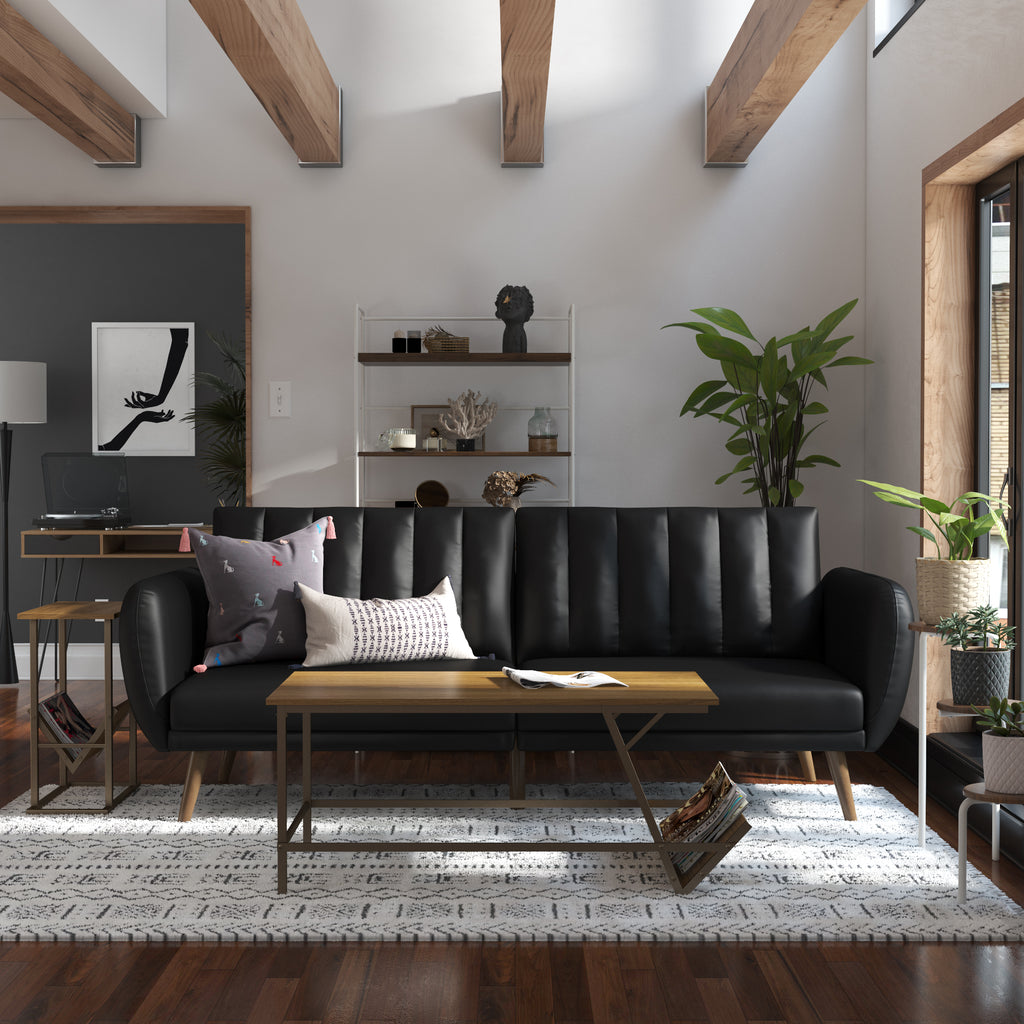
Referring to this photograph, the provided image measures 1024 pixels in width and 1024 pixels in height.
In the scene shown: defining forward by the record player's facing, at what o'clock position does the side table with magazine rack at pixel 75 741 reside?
The side table with magazine rack is roughly at 12 o'clock from the record player.

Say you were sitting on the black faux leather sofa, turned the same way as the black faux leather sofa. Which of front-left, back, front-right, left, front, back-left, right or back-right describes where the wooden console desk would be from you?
back-right

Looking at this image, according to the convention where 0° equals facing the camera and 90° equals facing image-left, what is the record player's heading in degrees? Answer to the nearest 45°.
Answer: approximately 0°

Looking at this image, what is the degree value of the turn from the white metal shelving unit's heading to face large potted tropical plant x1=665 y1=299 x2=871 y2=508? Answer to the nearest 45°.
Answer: approximately 45° to its left

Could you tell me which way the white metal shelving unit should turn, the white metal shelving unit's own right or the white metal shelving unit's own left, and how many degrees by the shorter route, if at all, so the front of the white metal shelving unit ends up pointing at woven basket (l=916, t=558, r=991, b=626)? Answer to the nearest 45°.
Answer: approximately 45° to the white metal shelving unit's own left

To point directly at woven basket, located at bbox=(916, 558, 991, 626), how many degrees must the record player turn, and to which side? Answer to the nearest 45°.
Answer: approximately 45° to its left

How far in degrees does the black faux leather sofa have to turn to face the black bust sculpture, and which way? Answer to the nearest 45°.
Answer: approximately 180°
